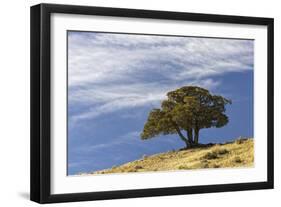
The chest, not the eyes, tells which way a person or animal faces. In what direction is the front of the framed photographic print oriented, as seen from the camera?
facing the viewer and to the right of the viewer
